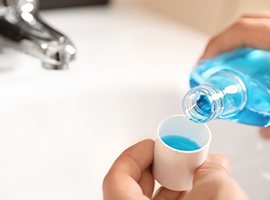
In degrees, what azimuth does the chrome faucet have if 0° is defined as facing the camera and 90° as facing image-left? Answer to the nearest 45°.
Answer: approximately 315°
